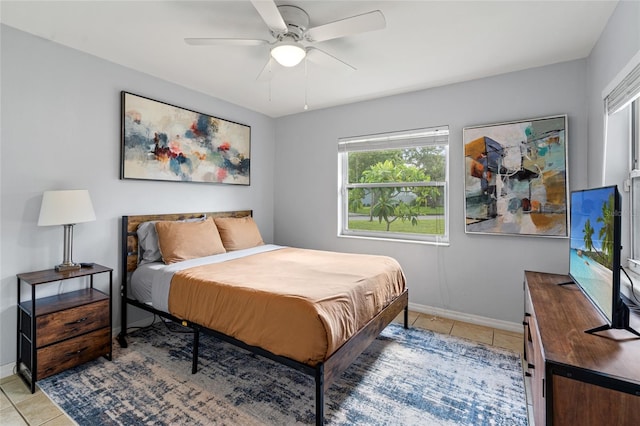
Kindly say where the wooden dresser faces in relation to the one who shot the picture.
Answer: facing to the left of the viewer

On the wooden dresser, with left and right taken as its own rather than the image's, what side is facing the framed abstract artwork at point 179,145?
front

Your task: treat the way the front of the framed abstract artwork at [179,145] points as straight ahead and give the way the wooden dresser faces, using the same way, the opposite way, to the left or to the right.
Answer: the opposite way

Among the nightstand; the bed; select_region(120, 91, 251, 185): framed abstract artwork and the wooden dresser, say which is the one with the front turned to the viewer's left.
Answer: the wooden dresser

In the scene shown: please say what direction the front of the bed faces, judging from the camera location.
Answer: facing the viewer and to the right of the viewer

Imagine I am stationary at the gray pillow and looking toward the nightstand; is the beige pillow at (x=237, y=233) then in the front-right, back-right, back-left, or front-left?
back-left

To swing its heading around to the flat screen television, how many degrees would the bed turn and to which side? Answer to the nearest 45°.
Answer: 0° — it already faces it

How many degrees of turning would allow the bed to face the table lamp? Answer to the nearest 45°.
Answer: approximately 135° to its right

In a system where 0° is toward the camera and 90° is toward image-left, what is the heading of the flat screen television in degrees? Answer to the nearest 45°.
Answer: approximately 90°

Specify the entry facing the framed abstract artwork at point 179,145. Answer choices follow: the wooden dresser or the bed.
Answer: the wooden dresser

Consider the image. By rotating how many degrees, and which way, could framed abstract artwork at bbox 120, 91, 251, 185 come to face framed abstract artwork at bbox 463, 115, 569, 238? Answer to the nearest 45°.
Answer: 0° — it already faces it

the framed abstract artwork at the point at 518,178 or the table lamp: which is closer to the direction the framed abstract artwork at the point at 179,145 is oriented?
the framed abstract artwork

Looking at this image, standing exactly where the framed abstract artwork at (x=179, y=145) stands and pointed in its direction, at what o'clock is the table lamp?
The table lamp is roughly at 3 o'clock from the framed abstract artwork.

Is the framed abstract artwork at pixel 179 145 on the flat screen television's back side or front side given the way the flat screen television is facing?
on the front side
